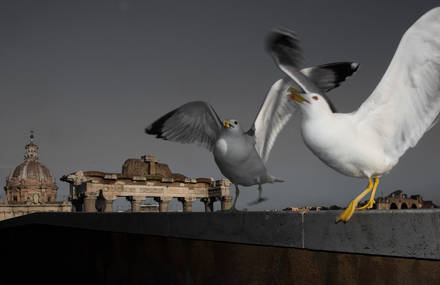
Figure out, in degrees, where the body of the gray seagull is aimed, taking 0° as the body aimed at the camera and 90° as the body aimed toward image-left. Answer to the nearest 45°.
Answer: approximately 45°

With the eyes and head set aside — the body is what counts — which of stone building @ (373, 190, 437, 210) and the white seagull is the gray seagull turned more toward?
the white seagull

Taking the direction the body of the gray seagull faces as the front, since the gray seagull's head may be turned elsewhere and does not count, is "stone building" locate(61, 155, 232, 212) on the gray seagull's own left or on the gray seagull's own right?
on the gray seagull's own right

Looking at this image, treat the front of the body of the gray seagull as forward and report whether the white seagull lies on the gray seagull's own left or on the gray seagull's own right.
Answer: on the gray seagull's own left

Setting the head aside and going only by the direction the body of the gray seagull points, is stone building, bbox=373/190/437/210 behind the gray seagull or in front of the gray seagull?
behind

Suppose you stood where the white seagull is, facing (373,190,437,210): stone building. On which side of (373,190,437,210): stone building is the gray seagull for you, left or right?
left
